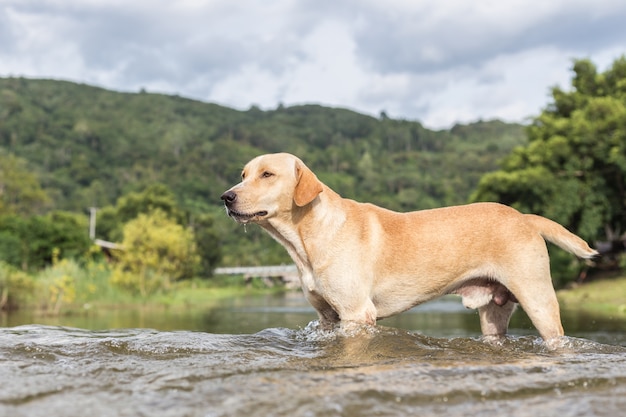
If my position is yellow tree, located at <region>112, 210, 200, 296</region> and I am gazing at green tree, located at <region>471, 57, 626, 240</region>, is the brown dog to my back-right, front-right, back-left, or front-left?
front-right

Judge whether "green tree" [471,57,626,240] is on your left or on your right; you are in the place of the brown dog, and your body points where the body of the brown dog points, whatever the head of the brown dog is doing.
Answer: on your right

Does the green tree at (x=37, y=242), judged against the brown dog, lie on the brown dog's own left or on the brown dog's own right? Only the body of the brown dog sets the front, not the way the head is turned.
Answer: on the brown dog's own right

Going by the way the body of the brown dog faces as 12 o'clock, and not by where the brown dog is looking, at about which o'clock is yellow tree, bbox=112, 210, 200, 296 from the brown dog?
The yellow tree is roughly at 2 o'clock from the brown dog.

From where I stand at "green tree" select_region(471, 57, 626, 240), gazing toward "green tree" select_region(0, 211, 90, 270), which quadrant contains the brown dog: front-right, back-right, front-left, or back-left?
front-left

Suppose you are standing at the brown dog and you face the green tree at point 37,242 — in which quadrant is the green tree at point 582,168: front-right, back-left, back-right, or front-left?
front-right

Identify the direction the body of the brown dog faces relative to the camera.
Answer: to the viewer's left

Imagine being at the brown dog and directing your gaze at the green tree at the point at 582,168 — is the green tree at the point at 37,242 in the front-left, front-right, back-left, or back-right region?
front-left

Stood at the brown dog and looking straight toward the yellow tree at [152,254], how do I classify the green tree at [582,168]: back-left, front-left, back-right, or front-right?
front-right
